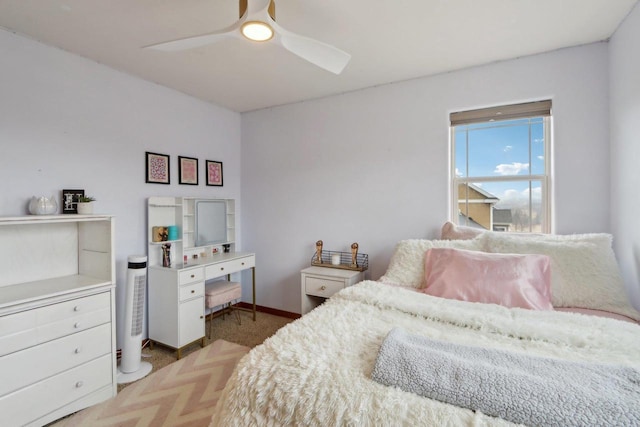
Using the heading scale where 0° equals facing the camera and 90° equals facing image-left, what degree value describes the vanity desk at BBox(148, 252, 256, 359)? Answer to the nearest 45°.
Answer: approximately 315°

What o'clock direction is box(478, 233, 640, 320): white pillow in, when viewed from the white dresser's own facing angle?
The white pillow is roughly at 12 o'clock from the white dresser.

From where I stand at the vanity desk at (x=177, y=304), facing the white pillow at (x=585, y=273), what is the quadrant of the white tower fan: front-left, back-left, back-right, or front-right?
back-right

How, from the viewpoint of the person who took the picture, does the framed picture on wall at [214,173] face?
facing the viewer and to the right of the viewer

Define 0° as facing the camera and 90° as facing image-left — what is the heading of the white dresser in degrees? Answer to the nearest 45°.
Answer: approximately 315°

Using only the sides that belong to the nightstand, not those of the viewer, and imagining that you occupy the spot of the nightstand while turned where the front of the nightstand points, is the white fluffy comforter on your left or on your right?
on your left

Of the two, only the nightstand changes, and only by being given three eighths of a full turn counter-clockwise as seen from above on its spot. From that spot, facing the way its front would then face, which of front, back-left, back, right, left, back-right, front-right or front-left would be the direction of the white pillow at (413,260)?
front-right

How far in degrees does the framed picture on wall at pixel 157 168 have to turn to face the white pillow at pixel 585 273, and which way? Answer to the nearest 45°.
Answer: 0° — it already faces it

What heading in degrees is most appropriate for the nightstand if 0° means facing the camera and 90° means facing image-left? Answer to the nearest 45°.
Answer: approximately 45°

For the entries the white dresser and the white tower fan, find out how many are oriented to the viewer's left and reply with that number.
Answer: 0
